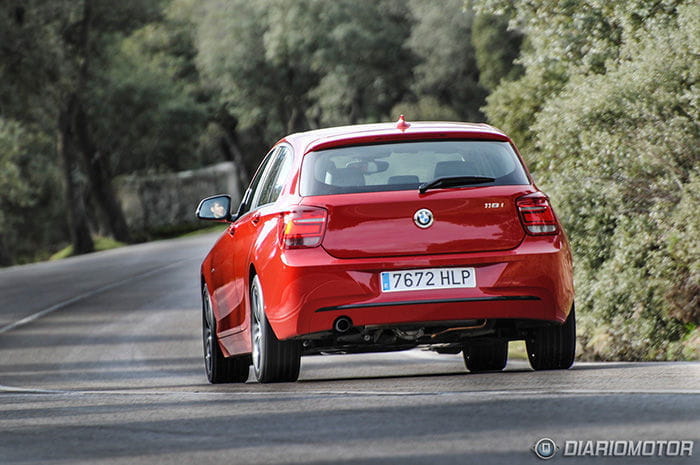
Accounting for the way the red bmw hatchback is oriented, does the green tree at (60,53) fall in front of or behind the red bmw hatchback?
in front

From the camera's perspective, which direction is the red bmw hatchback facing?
away from the camera

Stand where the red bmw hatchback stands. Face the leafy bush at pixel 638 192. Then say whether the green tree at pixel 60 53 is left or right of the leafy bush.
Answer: left
